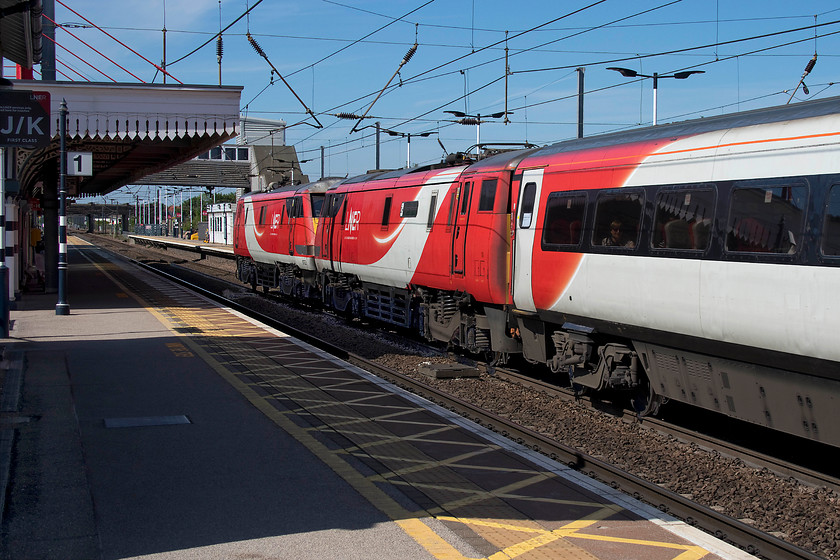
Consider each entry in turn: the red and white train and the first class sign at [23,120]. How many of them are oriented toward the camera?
1

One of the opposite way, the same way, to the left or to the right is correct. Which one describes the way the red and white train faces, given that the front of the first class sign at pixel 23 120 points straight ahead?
the opposite way

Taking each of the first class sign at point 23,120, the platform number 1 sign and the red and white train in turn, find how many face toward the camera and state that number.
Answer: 2

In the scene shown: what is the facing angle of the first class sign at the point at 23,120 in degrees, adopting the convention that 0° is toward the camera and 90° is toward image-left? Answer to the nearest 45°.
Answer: approximately 0°

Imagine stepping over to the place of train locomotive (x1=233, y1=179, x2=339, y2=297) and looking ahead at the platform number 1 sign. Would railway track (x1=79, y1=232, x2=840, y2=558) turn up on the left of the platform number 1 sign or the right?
left

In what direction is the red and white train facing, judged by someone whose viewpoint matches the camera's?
facing away from the viewer and to the left of the viewer

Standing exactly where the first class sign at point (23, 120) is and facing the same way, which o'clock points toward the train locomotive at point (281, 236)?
The train locomotive is roughly at 7 o'clock from the first class sign.
